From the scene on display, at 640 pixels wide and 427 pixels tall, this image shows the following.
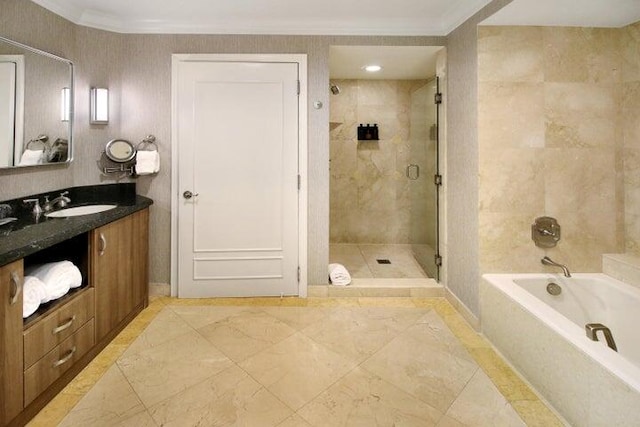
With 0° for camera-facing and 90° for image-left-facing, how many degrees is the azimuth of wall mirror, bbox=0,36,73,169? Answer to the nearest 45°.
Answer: approximately 315°

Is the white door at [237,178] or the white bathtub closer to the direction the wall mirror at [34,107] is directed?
the white bathtub

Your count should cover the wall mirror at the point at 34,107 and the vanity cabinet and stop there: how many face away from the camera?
0

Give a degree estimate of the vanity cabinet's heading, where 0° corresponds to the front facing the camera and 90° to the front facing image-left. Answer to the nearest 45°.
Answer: approximately 315°

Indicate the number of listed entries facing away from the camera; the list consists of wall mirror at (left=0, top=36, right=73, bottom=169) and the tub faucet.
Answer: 0

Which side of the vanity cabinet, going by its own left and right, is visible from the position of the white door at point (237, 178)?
left

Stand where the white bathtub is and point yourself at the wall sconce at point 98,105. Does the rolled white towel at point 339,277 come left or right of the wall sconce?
right
